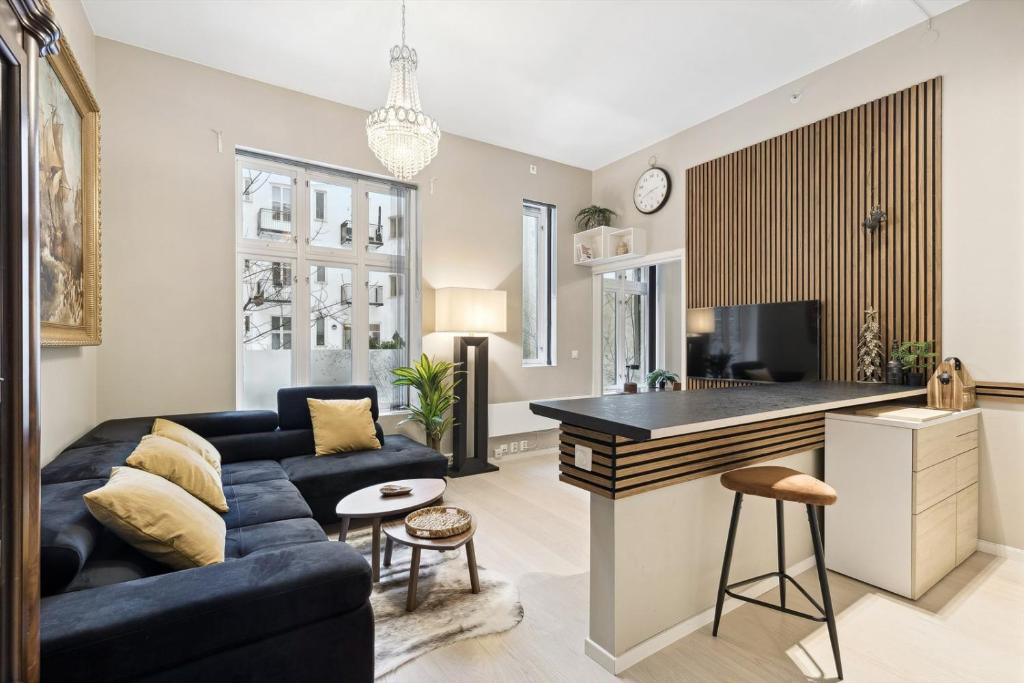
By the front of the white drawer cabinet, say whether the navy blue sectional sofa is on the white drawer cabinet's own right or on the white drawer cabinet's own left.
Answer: on the white drawer cabinet's own right

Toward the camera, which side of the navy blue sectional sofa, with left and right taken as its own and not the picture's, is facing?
right

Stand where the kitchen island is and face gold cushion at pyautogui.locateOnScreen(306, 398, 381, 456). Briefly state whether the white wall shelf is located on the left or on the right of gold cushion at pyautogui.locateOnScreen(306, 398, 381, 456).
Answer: right

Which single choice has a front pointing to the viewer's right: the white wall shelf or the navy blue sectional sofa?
the navy blue sectional sofa

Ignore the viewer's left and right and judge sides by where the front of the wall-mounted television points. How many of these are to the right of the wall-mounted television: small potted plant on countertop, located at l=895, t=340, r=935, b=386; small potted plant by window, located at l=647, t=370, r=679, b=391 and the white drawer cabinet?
1

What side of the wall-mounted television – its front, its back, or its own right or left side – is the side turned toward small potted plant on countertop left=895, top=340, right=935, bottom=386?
left

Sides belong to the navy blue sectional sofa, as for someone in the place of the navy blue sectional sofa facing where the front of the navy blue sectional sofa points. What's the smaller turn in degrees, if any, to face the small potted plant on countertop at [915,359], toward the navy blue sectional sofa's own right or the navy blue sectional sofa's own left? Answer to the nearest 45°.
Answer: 0° — it already faces it

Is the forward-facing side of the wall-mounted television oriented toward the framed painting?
yes
